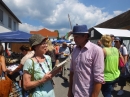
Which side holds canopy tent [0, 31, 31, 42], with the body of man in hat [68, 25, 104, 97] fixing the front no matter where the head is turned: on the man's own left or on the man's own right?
on the man's own right

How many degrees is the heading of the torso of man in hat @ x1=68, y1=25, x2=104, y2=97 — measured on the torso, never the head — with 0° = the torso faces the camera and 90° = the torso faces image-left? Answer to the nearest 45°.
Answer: approximately 45°
